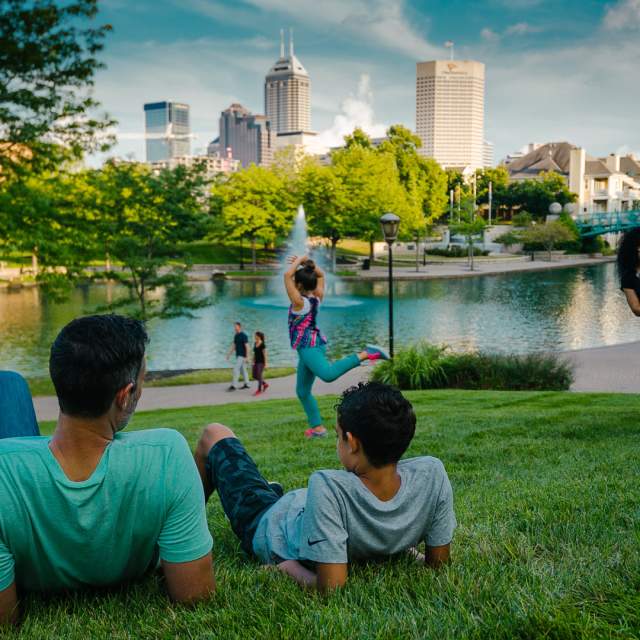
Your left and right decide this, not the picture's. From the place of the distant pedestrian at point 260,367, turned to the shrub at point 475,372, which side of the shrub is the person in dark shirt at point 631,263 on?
right

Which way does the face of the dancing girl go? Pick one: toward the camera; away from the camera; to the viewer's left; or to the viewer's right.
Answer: away from the camera

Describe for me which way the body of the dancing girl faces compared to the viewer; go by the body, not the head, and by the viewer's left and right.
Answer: facing away from the viewer and to the left of the viewer

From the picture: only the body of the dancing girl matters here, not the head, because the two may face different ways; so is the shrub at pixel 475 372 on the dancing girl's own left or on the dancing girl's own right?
on the dancing girl's own right

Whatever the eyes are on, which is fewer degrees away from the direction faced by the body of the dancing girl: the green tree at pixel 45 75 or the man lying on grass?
the green tree

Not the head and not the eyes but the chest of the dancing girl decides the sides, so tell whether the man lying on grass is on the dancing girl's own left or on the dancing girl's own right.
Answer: on the dancing girl's own left

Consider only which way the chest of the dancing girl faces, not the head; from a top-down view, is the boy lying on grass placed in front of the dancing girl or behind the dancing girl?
behind
